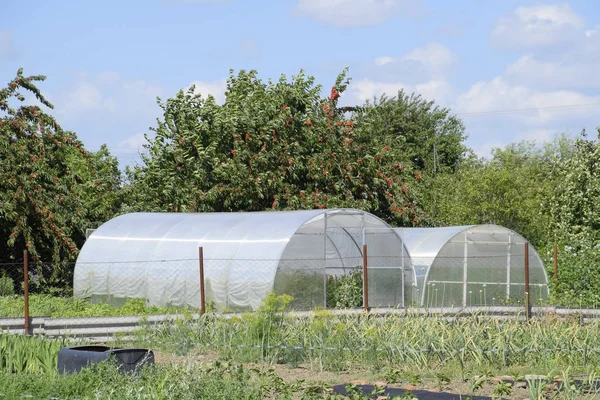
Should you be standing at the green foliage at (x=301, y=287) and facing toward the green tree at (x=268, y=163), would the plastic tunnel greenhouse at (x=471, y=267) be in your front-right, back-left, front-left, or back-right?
front-right

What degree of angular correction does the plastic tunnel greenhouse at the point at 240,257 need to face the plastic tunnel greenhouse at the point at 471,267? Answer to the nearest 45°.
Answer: approximately 45° to its left

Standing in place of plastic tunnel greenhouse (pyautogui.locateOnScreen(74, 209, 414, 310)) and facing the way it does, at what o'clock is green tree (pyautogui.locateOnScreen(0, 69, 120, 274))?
The green tree is roughly at 6 o'clock from the plastic tunnel greenhouse.

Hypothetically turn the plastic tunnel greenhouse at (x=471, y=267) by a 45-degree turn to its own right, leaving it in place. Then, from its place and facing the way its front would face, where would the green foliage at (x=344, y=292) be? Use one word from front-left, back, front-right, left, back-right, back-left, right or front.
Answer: front-right

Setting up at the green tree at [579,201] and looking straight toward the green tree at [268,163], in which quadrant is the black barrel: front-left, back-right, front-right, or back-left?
front-left

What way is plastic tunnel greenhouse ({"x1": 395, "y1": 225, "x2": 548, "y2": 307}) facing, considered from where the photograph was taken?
facing the viewer and to the right of the viewer

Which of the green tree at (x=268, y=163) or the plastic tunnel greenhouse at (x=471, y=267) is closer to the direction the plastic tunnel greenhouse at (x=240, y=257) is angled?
the plastic tunnel greenhouse

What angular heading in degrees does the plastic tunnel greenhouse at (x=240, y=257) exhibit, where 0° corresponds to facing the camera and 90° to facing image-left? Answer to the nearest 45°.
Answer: approximately 315°

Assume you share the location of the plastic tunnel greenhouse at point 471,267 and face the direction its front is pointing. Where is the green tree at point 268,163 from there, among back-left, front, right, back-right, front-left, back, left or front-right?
back
